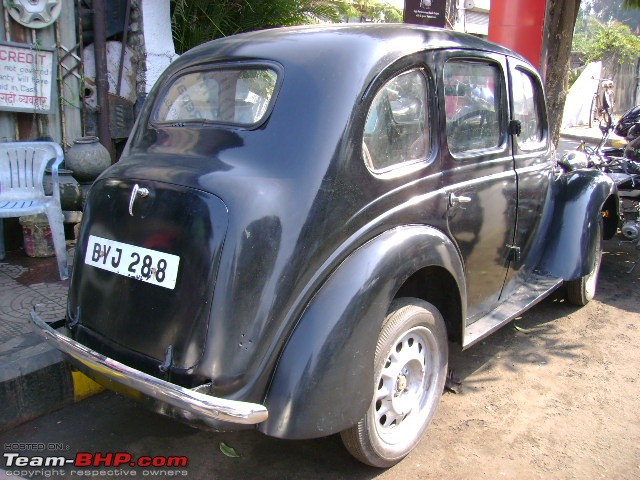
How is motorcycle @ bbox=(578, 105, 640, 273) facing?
to the viewer's left

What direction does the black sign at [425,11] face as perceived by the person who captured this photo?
facing the viewer

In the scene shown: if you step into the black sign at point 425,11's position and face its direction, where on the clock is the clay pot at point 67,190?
The clay pot is roughly at 2 o'clock from the black sign.

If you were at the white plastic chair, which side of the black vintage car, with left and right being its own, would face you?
left

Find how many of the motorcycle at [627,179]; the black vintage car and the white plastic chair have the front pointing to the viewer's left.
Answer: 1

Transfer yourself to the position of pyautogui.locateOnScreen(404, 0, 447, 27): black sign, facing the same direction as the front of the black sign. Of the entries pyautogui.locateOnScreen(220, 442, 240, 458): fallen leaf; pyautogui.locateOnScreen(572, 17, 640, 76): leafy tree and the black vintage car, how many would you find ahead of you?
2

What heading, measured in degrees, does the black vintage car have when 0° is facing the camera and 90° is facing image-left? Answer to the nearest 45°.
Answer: approximately 225°

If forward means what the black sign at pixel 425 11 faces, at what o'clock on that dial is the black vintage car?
The black vintage car is roughly at 12 o'clock from the black sign.

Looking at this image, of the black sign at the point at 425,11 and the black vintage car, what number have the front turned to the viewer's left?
0

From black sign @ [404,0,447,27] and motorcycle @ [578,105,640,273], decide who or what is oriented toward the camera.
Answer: the black sign

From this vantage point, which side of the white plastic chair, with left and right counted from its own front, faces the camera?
front

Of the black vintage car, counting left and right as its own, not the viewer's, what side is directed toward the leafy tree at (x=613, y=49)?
front

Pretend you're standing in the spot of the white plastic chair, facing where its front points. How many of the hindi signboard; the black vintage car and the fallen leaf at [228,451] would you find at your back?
1
